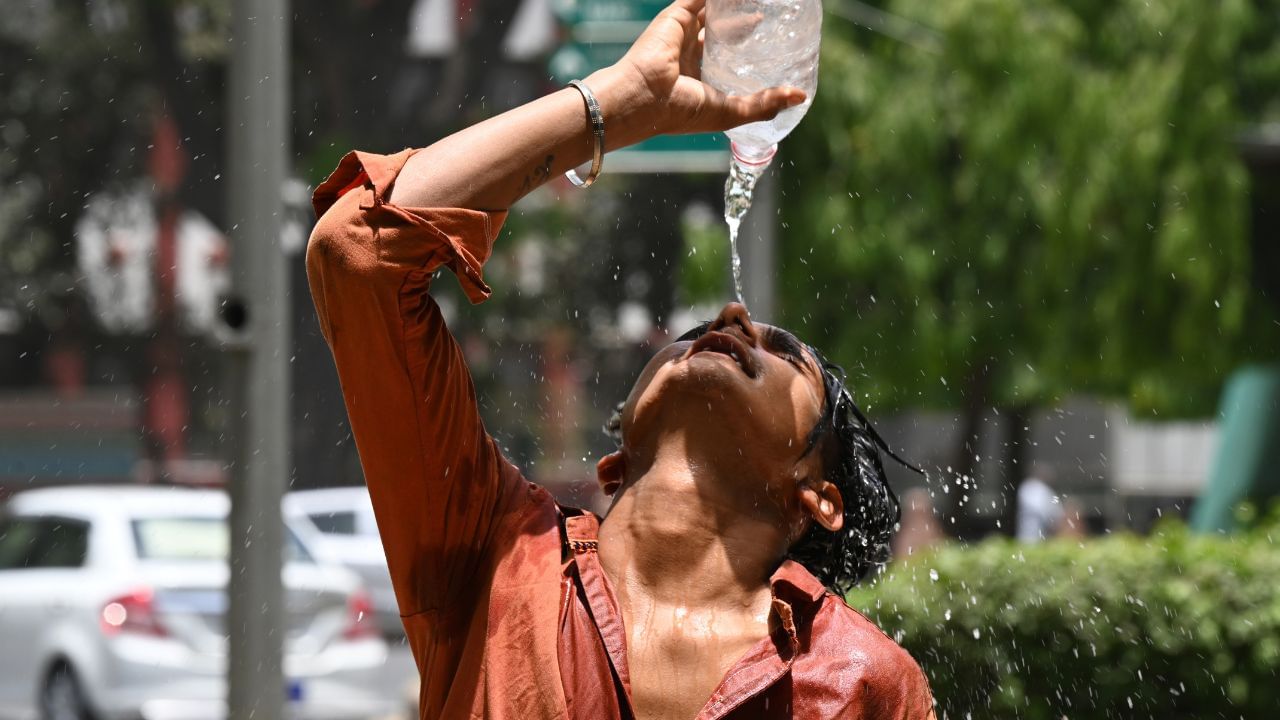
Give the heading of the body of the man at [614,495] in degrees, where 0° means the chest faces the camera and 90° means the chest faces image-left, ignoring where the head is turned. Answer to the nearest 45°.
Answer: approximately 0°

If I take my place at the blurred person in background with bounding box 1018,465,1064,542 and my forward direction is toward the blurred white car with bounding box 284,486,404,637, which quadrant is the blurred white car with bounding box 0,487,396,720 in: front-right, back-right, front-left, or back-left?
front-left

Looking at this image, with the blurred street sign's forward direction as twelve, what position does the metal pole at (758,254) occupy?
The metal pole is roughly at 10 o'clock from the blurred street sign.

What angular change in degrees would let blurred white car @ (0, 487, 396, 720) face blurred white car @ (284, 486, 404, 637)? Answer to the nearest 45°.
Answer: approximately 90° to its right

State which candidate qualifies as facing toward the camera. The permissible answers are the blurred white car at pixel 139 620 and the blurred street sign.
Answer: the blurred street sign

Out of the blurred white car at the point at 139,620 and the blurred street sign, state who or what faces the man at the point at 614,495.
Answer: the blurred street sign

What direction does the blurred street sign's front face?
toward the camera

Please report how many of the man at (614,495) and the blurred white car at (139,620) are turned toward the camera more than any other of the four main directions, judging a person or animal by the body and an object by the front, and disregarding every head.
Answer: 1

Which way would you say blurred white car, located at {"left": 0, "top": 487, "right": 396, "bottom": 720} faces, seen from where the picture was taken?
facing away from the viewer and to the left of the viewer

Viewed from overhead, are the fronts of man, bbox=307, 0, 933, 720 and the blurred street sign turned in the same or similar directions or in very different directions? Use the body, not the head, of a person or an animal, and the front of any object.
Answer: same or similar directions

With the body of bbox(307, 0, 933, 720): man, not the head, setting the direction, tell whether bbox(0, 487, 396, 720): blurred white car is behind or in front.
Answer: behind

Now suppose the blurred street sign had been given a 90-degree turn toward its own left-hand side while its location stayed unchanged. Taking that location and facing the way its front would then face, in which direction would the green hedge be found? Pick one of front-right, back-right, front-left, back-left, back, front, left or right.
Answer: front-right

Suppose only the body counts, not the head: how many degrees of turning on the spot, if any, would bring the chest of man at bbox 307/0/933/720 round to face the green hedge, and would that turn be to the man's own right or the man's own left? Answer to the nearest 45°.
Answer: approximately 135° to the man's own left
